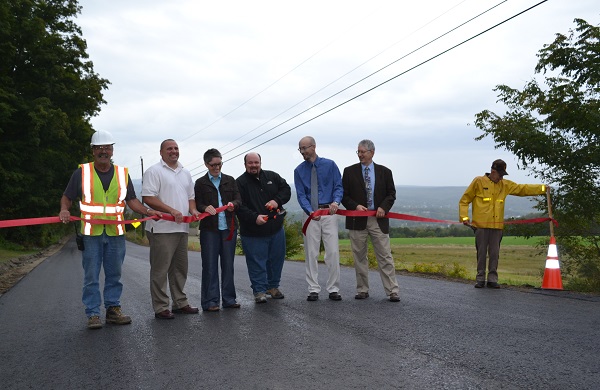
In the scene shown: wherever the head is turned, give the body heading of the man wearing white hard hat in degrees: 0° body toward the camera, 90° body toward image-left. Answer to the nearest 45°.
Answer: approximately 0°

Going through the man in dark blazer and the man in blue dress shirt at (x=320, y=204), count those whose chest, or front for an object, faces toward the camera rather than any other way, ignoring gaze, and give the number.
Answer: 2

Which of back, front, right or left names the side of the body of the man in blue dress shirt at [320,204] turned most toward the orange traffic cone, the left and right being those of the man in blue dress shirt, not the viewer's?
left

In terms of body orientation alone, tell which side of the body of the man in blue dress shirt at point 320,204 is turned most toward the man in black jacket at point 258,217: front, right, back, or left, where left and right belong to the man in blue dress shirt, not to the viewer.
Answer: right

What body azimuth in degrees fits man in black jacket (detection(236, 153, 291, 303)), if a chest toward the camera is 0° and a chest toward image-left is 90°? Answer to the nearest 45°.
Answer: approximately 0°

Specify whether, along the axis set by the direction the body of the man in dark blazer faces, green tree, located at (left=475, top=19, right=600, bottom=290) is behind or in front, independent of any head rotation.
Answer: behind
